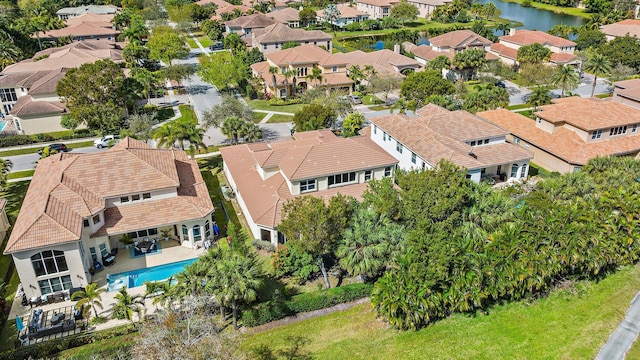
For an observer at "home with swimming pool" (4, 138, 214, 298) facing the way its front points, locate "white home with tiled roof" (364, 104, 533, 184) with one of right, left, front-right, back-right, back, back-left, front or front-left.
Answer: right

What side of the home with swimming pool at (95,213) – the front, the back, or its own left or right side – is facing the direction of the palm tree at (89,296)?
back

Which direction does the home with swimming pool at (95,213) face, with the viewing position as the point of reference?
facing away from the viewer

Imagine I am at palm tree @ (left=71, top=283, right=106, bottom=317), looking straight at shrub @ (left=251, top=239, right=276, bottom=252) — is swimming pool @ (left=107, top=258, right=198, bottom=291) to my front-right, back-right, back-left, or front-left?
front-left

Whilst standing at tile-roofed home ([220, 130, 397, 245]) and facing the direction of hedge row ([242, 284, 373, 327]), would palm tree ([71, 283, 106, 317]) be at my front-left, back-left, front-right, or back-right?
front-right

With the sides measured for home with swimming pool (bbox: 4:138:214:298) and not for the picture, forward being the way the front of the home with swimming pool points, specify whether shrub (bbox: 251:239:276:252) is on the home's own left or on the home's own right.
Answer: on the home's own right

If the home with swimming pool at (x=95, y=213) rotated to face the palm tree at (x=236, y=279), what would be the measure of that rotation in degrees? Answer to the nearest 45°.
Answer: approximately 135° to its right

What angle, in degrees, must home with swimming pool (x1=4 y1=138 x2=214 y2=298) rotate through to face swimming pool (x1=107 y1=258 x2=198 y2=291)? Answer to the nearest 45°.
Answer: approximately 135° to its right

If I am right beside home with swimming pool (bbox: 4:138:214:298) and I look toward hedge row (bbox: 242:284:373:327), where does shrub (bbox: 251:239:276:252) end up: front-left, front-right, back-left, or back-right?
front-left

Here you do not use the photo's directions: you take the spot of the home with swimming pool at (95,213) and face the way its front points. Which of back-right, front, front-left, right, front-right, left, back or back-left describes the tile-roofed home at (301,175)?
right
